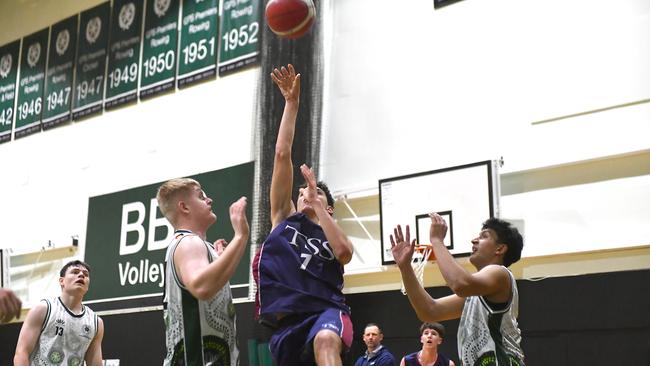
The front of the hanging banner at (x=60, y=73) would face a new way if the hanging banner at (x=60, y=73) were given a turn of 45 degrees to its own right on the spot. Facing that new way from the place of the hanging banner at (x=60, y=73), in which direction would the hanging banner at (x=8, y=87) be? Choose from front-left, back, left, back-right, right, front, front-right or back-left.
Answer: front-right

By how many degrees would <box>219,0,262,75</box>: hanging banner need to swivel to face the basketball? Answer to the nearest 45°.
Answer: approximately 45° to its left

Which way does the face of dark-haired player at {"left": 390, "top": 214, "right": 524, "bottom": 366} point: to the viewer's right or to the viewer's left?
to the viewer's left

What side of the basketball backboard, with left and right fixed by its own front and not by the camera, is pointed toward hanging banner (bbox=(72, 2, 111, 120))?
right

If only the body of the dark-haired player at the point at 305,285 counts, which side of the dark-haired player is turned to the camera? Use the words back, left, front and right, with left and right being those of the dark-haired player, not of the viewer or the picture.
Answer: front

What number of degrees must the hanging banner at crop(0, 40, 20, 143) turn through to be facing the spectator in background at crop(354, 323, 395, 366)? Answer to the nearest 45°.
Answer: approximately 90° to its left

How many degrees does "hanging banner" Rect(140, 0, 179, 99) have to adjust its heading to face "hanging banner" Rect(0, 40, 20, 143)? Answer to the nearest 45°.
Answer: approximately 90° to its right

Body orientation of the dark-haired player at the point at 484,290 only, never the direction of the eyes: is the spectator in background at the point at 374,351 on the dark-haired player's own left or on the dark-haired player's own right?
on the dark-haired player's own right

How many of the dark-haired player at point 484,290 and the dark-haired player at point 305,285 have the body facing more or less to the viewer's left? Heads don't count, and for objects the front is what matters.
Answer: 1

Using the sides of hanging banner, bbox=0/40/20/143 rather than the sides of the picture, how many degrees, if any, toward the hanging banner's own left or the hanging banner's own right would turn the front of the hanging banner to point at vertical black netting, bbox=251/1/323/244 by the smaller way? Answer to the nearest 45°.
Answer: approximately 90° to the hanging banner's own left
